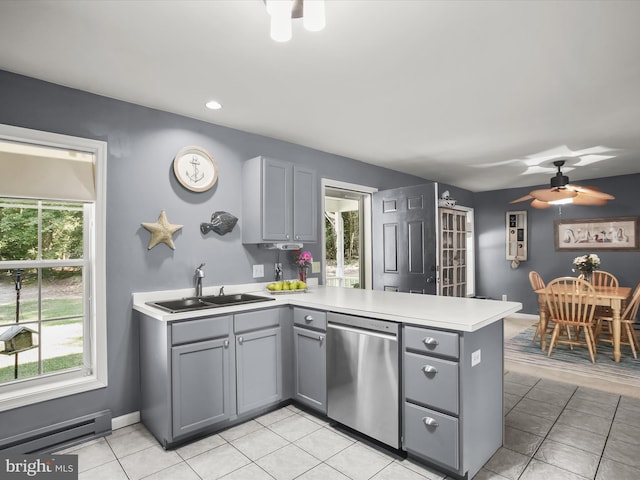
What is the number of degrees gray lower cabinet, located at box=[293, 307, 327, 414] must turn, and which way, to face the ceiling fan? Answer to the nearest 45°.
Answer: approximately 180°

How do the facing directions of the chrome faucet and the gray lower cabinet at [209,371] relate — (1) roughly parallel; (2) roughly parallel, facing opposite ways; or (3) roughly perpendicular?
roughly parallel

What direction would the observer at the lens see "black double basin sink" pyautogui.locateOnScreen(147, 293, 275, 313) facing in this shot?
facing the viewer and to the right of the viewer

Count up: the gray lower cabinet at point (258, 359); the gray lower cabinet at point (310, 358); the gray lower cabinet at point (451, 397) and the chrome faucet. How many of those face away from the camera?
0

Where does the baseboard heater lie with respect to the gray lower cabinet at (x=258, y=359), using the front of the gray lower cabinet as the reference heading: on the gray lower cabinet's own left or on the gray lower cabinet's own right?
on the gray lower cabinet's own right

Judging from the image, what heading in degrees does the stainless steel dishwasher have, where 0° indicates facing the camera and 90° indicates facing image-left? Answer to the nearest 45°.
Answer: approximately 45°

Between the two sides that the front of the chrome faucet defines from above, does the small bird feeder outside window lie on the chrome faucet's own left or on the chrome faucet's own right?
on the chrome faucet's own right

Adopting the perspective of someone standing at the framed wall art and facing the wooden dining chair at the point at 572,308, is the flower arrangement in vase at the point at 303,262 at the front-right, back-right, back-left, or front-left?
front-right

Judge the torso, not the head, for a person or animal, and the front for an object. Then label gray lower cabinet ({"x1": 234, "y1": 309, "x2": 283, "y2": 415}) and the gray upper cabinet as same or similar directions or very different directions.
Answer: same or similar directions

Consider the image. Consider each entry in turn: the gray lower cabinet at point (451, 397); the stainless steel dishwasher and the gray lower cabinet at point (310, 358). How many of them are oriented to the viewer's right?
0

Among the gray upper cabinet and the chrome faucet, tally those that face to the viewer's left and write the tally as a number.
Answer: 0
